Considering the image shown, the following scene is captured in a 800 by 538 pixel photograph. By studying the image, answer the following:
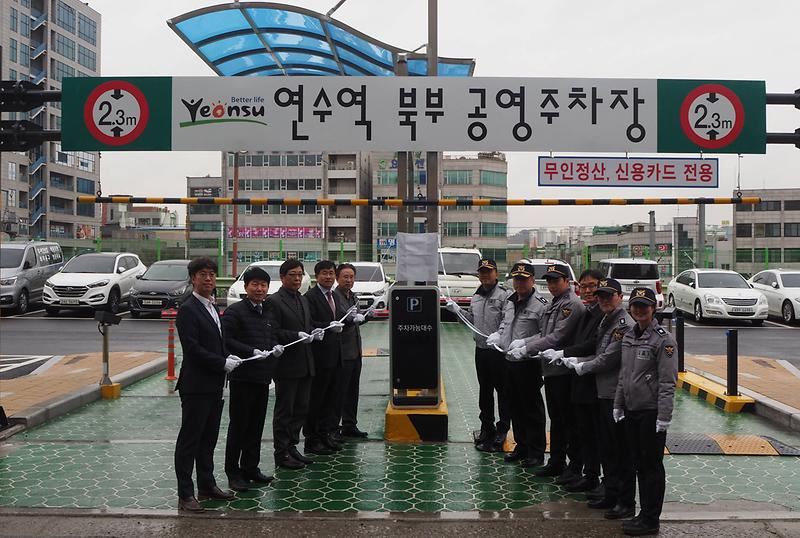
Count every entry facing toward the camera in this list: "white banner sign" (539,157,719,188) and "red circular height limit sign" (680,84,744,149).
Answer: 2

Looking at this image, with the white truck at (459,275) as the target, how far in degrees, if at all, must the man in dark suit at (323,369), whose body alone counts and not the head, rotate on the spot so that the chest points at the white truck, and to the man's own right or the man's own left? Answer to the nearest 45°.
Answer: approximately 135° to the man's own left

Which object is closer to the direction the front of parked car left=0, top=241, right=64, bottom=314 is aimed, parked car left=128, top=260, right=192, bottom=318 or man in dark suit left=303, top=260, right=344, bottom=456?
the man in dark suit

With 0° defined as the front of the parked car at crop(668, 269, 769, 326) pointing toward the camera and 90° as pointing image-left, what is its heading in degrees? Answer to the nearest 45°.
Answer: approximately 315°

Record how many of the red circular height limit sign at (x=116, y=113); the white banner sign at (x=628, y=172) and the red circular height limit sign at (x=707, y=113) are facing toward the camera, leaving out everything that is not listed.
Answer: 3

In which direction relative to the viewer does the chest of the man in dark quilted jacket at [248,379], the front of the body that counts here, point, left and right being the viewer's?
facing the viewer and to the right of the viewer

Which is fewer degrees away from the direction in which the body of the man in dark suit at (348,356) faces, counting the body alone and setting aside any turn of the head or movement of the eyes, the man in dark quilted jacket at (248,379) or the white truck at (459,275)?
the man in dark quilted jacket

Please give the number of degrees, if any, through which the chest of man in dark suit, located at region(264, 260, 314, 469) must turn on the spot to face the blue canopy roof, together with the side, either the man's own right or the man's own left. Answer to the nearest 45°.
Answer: approximately 135° to the man's own left

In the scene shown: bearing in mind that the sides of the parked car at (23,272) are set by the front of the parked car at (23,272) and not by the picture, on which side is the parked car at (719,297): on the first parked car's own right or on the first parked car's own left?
on the first parked car's own left

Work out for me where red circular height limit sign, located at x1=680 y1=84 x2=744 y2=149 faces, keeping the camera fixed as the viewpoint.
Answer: facing the viewer

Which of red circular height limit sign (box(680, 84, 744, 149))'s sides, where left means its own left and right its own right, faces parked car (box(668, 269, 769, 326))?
back

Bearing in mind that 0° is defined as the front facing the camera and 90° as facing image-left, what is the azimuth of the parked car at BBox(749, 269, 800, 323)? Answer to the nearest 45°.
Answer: approximately 315°

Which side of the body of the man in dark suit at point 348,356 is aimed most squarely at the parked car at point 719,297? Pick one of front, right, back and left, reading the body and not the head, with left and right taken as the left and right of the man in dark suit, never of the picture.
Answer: left

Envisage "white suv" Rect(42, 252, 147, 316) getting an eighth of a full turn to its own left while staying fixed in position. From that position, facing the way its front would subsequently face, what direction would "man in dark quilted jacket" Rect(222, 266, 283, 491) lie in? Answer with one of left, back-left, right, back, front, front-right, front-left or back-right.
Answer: front

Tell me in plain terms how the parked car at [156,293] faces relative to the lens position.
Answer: facing the viewer and to the left of the viewer

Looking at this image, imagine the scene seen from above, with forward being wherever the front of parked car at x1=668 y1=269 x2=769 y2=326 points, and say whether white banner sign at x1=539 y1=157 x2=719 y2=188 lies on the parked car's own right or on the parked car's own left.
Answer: on the parked car's own right

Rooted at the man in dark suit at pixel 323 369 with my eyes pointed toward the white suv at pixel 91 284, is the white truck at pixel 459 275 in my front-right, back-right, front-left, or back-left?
front-right
